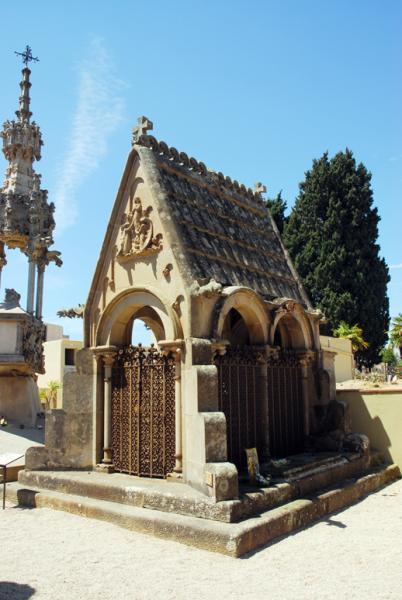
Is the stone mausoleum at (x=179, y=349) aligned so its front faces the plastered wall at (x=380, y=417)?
no

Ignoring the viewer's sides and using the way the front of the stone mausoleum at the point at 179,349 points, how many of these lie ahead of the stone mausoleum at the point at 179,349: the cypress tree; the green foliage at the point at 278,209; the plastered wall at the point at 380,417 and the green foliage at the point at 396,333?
0

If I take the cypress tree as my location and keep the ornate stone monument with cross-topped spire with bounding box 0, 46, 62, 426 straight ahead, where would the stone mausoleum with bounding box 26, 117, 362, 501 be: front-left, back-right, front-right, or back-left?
front-left

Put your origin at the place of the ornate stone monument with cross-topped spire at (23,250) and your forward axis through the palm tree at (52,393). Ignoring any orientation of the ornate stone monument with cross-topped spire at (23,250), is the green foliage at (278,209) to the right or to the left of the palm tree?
right

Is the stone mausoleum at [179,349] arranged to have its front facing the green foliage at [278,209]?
no

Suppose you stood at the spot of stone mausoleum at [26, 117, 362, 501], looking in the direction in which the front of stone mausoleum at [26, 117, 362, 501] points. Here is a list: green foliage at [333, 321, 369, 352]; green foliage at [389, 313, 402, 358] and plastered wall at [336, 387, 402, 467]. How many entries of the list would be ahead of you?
0

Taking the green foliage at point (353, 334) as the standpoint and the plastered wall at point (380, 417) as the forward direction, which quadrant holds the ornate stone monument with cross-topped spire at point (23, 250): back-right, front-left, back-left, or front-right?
front-right

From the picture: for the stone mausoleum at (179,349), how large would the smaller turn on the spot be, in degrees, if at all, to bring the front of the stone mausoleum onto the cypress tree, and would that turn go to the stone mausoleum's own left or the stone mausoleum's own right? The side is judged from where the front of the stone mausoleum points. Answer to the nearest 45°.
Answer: approximately 180°

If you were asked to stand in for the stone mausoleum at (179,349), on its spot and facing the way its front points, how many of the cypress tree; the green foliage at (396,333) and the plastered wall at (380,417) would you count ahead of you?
0

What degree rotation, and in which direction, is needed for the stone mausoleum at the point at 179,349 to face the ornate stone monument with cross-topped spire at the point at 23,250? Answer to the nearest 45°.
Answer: approximately 90° to its right

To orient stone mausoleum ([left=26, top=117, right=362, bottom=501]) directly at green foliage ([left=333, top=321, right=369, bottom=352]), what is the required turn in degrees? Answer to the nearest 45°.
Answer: approximately 180°

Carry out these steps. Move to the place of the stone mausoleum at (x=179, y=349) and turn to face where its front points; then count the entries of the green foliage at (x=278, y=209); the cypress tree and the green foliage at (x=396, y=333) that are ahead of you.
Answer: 0

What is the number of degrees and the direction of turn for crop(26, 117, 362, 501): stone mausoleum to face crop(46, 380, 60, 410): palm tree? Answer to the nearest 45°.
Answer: approximately 135° to its right

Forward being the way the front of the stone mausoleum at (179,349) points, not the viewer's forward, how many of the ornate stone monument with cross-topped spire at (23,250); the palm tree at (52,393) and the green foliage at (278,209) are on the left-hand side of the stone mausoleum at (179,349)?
0
